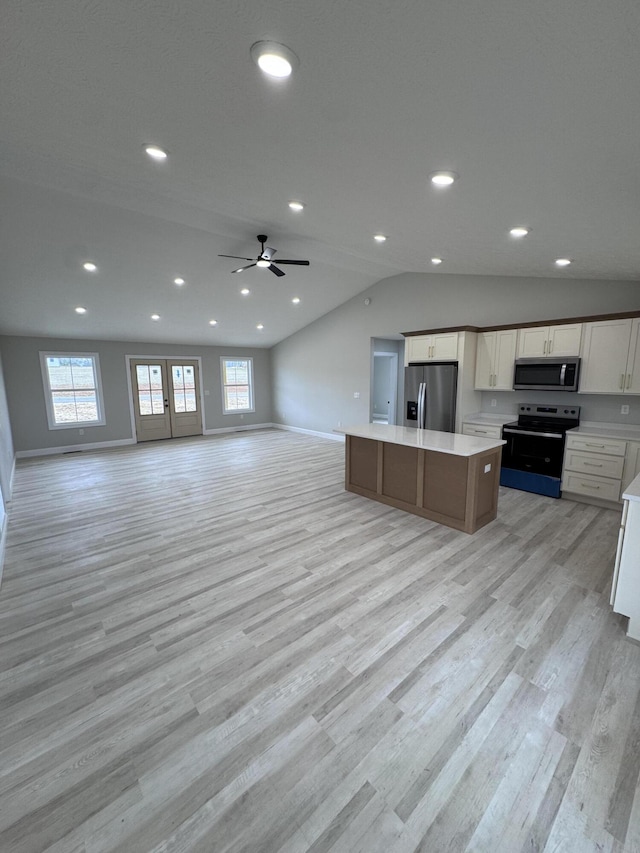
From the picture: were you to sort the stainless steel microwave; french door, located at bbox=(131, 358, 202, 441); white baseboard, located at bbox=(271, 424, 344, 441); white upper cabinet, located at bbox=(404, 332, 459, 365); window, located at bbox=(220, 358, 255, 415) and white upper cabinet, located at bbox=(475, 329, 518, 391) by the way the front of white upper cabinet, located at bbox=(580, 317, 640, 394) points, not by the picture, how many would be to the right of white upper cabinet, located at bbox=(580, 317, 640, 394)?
6

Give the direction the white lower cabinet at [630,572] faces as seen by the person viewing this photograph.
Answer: facing to the left of the viewer

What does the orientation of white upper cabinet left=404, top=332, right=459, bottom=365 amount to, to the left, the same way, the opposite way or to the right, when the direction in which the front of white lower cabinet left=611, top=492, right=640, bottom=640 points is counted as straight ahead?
to the left

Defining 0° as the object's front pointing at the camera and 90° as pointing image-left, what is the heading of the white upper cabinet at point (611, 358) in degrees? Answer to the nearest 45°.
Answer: approximately 0°

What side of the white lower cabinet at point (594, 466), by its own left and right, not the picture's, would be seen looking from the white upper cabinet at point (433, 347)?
right

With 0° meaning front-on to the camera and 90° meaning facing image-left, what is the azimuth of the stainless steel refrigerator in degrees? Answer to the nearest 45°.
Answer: approximately 45°

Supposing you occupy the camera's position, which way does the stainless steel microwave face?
facing the viewer

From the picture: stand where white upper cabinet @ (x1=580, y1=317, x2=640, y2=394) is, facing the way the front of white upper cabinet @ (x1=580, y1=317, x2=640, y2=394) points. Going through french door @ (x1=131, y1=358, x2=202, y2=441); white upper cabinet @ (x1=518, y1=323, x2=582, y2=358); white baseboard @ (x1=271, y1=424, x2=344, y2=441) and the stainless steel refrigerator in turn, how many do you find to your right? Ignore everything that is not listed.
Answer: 4

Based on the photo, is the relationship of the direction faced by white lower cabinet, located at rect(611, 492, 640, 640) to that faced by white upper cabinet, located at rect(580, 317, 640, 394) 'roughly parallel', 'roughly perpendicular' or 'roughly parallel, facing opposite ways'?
roughly perpendicular

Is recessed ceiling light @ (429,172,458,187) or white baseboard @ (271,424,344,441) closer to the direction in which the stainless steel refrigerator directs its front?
the recessed ceiling light

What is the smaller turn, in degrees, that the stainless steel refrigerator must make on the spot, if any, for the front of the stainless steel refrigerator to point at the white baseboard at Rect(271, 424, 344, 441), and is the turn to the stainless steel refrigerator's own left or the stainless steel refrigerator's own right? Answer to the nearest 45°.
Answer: approximately 90° to the stainless steel refrigerator's own right

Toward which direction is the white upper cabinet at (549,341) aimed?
toward the camera

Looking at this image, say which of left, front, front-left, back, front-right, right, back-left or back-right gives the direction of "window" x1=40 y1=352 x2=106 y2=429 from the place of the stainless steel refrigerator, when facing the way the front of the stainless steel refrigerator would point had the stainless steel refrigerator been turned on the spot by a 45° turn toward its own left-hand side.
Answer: right
